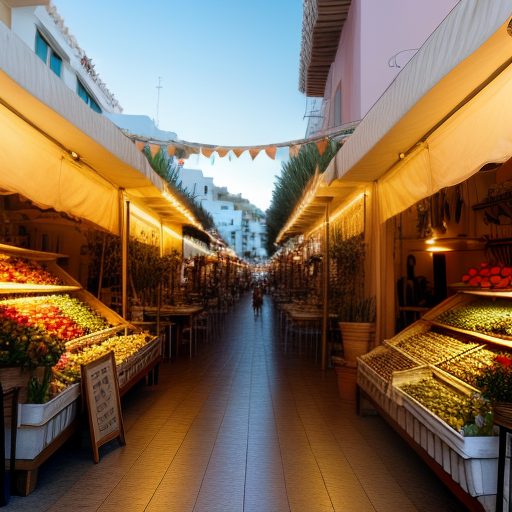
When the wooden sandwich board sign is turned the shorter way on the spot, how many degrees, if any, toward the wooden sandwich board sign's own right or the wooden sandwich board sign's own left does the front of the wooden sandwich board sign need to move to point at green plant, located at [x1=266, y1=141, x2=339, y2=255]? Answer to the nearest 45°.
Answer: approximately 90° to the wooden sandwich board sign's own left

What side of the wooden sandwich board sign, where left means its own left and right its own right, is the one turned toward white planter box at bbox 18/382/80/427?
right

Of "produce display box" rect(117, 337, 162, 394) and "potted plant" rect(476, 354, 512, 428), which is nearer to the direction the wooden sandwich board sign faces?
the potted plant

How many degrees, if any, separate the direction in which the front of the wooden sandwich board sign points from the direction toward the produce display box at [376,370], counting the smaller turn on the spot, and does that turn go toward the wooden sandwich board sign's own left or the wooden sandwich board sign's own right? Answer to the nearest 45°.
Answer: approximately 45° to the wooden sandwich board sign's own left

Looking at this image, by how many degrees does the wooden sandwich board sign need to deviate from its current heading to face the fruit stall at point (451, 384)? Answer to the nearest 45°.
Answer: approximately 45° to its left

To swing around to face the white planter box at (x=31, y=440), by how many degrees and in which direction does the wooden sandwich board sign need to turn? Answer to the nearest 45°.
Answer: approximately 90° to its right

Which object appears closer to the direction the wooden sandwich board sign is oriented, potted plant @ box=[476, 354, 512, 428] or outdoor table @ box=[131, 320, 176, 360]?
the potted plant

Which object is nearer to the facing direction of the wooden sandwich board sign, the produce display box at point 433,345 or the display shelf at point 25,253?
the produce display box

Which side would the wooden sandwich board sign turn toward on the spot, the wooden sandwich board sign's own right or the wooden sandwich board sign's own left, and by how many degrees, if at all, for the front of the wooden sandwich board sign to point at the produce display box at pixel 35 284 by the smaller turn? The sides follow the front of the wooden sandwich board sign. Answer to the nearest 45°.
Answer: approximately 135° to the wooden sandwich board sign's own left

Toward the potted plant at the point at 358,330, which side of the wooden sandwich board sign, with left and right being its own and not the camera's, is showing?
left

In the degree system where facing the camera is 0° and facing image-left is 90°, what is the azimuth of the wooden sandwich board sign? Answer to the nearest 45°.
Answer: approximately 315°

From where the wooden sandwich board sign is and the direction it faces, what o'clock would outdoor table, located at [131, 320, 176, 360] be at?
The outdoor table is roughly at 8 o'clock from the wooden sandwich board sign.
